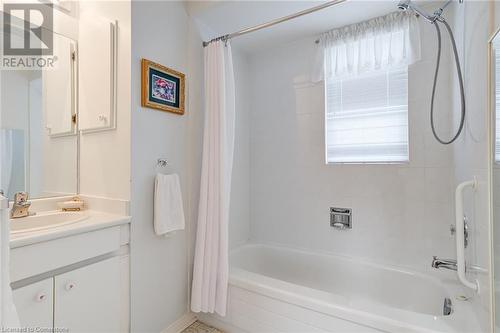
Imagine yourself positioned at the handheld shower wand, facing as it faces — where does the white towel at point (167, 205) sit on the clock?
The white towel is roughly at 11 o'clock from the handheld shower wand.

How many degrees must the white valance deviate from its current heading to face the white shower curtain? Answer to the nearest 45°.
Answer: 0° — it already faces it

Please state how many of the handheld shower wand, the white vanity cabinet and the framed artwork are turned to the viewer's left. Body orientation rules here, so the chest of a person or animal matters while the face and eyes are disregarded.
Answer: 1

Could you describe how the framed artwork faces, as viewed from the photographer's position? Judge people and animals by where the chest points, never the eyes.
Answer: facing the viewer and to the right of the viewer

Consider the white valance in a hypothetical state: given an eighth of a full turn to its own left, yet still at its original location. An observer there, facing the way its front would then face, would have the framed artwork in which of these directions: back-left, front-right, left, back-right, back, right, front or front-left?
front-right

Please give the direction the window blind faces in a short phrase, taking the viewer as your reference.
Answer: facing the viewer and to the left of the viewer

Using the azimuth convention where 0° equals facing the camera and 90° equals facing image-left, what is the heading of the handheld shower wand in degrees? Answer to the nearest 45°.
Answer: approximately 90°
